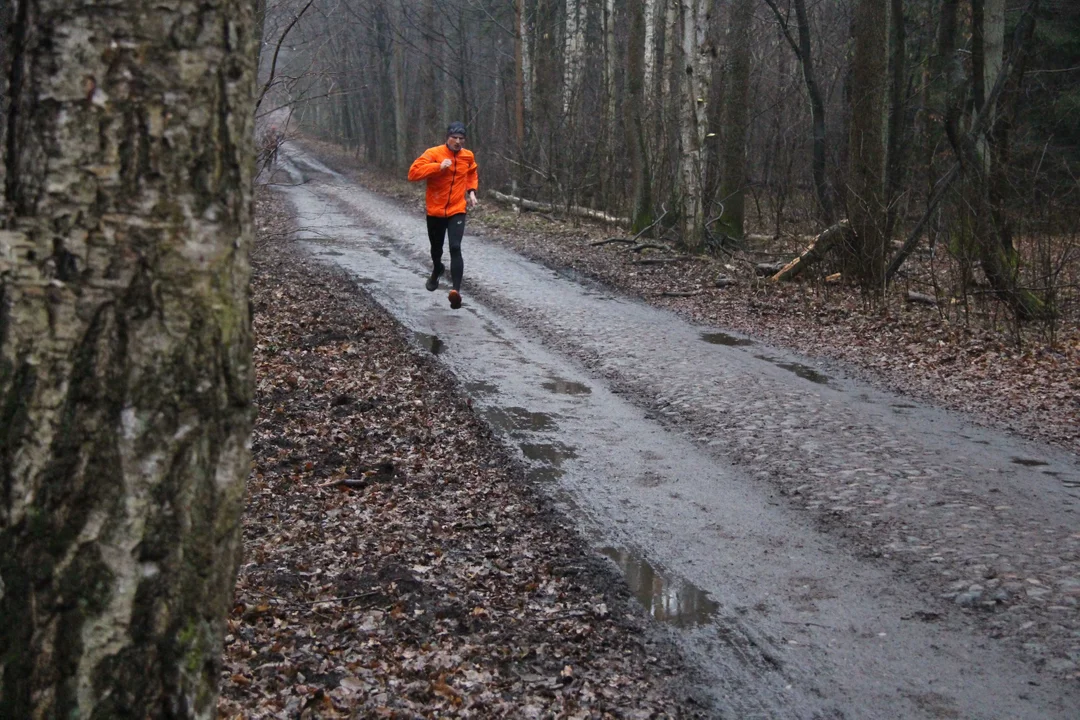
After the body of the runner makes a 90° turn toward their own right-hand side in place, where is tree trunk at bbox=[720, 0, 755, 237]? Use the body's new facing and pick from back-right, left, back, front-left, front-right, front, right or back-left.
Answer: back-right

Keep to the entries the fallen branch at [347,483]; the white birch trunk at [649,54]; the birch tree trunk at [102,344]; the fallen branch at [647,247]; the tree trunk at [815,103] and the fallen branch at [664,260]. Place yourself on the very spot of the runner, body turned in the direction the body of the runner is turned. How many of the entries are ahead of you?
2

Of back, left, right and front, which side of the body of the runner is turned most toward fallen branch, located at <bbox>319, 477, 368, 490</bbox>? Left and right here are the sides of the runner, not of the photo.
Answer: front

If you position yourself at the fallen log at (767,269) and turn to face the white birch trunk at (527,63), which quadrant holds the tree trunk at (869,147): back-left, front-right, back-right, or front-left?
back-right

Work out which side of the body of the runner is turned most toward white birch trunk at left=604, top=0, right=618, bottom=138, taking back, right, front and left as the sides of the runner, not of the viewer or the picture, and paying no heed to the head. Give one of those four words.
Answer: back

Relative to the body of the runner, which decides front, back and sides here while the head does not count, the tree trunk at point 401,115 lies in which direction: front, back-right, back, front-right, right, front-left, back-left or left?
back

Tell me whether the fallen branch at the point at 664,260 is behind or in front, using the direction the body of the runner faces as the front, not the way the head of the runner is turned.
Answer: behind

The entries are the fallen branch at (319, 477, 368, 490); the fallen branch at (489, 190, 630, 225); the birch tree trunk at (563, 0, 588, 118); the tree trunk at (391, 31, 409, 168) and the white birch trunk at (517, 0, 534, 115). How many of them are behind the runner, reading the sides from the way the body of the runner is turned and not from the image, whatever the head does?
4

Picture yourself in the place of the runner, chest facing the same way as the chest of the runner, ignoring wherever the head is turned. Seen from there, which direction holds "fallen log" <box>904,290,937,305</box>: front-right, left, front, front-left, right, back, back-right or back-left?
left

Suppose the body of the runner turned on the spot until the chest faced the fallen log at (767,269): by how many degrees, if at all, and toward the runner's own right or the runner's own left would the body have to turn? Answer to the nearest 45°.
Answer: approximately 135° to the runner's own left

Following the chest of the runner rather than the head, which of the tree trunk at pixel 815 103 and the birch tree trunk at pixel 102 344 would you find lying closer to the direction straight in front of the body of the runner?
the birch tree trunk

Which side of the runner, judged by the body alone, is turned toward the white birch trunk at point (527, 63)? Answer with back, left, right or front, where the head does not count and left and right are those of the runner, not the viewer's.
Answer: back

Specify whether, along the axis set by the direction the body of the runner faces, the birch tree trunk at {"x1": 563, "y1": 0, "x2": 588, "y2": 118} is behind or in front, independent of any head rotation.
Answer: behind
